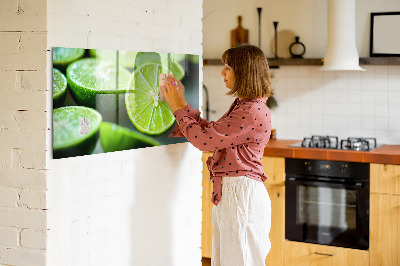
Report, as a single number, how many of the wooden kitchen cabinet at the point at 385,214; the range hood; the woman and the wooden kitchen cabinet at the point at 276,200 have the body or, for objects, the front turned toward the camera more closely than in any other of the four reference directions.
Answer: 3

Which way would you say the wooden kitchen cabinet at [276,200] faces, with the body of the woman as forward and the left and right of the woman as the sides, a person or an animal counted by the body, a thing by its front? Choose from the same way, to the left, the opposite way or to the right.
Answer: to the left

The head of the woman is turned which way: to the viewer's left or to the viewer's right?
to the viewer's left

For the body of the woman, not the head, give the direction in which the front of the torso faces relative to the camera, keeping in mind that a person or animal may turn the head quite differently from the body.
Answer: to the viewer's left

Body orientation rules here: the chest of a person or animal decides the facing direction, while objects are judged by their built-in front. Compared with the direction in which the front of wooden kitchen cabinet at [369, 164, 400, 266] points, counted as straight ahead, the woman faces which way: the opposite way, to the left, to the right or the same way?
to the right

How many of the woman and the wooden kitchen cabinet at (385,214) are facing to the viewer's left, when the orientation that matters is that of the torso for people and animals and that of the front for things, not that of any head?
1

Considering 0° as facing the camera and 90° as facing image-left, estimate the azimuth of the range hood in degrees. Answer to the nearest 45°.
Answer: approximately 0°

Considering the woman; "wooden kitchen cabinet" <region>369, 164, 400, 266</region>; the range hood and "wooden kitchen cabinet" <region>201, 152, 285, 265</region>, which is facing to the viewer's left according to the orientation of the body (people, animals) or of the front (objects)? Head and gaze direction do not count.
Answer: the woman

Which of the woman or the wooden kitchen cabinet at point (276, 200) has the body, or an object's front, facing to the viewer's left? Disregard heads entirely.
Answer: the woman

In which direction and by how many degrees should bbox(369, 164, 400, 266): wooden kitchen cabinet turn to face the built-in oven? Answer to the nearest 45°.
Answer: approximately 90° to its right

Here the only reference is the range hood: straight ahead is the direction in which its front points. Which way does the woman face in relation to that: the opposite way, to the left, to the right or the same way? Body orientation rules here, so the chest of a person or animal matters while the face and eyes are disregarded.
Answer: to the right

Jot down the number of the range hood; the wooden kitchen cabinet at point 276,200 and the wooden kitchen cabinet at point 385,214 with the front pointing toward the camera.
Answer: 3
